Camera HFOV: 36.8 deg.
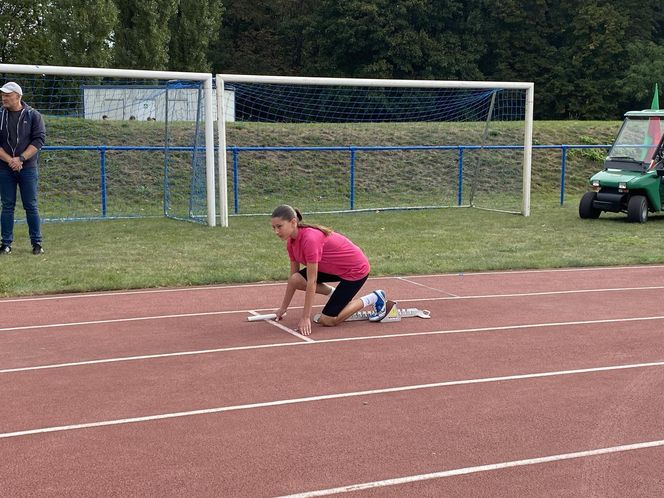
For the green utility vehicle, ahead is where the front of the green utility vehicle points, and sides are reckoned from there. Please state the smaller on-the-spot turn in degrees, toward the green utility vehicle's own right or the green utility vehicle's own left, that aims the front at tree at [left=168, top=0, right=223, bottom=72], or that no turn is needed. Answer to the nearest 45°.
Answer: approximately 90° to the green utility vehicle's own right

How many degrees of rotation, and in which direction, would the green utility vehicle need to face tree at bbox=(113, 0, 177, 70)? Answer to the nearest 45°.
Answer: approximately 90° to its right

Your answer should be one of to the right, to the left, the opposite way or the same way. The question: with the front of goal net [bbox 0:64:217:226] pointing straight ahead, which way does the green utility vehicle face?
to the right

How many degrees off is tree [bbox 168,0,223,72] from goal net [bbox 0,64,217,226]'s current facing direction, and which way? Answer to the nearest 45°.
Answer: approximately 180°

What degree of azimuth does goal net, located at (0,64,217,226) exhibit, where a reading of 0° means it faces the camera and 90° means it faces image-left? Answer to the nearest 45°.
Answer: approximately 0°

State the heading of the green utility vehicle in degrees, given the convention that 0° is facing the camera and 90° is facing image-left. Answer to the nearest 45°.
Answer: approximately 45°

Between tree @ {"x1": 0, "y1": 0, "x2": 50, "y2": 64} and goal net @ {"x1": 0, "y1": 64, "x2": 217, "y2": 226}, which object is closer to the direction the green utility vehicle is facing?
the goal net

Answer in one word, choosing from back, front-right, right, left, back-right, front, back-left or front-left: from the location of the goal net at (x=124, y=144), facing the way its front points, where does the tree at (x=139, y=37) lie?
back

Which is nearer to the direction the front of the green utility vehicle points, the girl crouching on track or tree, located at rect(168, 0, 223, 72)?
the girl crouching on track
